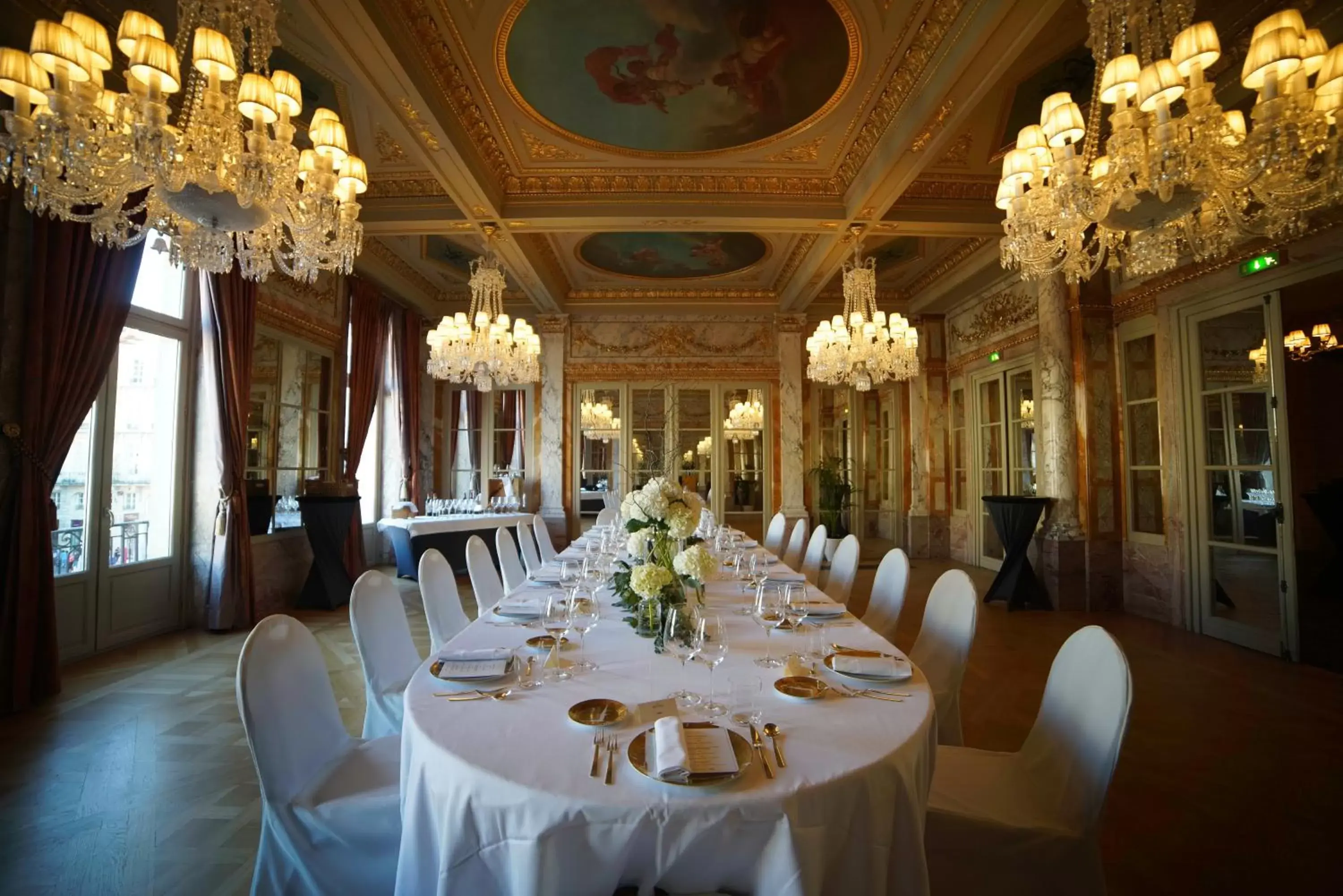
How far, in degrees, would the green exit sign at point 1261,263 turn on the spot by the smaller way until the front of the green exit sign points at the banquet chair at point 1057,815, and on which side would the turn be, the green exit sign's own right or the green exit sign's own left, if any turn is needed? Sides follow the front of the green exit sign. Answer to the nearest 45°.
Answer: approximately 45° to the green exit sign's own left

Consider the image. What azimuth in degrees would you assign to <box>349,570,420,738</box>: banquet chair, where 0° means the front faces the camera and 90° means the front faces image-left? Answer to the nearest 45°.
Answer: approximately 315°

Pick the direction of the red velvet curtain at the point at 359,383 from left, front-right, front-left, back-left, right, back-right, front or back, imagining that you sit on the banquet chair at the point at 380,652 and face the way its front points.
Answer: back-left

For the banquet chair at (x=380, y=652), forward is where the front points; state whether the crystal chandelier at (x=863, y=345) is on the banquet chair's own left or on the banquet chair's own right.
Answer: on the banquet chair's own left

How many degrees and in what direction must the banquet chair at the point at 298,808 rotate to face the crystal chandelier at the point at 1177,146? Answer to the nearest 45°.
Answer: approximately 45° to its left

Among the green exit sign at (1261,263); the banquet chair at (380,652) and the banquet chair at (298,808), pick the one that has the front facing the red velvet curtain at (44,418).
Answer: the green exit sign

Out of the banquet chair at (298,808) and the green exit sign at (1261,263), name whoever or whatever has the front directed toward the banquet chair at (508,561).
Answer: the green exit sign

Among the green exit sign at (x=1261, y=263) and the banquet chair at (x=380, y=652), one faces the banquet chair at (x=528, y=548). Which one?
the green exit sign

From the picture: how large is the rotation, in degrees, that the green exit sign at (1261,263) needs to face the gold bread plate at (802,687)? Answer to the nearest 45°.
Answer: approximately 45° to its left

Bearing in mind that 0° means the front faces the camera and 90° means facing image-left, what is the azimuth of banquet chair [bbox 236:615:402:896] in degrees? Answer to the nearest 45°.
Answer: approximately 315°
